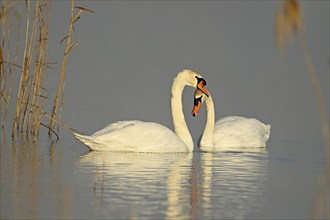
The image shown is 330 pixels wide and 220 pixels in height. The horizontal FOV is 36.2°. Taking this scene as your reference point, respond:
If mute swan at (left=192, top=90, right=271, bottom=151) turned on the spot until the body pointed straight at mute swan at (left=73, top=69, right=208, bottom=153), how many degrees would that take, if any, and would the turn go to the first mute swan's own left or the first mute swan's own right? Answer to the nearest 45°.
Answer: approximately 45° to the first mute swan's own left

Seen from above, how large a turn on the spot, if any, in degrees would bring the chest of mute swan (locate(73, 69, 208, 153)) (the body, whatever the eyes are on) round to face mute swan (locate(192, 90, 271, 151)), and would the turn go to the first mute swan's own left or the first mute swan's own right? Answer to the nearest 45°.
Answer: approximately 45° to the first mute swan's own left

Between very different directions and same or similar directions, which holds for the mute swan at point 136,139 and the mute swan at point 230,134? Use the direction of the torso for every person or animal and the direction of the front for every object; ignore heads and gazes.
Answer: very different directions

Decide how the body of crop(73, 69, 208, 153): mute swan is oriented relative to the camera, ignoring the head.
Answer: to the viewer's right

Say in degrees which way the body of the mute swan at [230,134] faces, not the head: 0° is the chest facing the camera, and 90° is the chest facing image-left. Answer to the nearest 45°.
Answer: approximately 90°

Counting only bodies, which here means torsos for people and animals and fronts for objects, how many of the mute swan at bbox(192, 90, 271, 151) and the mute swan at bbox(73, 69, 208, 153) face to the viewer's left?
1
